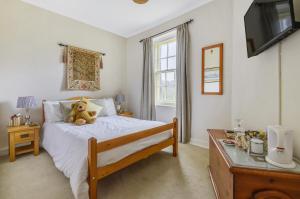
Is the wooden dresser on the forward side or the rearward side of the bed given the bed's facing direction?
on the forward side

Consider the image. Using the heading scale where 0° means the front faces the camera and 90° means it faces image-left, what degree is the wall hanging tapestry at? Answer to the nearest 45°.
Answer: approximately 315°

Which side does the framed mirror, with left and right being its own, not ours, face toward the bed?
front

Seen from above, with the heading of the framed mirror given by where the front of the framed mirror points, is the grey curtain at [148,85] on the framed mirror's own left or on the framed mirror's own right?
on the framed mirror's own right

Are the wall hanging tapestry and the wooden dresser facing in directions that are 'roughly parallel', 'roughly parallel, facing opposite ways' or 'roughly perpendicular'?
roughly perpendicular

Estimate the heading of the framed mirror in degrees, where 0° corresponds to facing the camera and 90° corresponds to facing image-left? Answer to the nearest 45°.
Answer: approximately 45°

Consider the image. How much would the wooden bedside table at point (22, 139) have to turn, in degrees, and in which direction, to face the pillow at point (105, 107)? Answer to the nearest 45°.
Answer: approximately 45° to its left

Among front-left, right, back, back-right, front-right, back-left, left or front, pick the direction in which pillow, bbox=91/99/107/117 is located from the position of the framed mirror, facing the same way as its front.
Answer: front-right

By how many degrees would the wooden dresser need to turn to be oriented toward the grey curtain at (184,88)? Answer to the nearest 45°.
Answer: approximately 135° to its right

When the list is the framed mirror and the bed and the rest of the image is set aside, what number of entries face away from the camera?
0

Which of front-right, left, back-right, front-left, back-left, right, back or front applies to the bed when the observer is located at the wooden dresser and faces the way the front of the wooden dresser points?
right

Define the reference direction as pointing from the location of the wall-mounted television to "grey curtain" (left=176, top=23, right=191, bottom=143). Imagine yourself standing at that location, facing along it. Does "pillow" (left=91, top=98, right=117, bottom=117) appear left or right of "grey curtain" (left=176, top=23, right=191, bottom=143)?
left

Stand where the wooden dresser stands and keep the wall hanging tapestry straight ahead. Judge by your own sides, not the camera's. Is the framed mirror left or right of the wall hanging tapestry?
right
